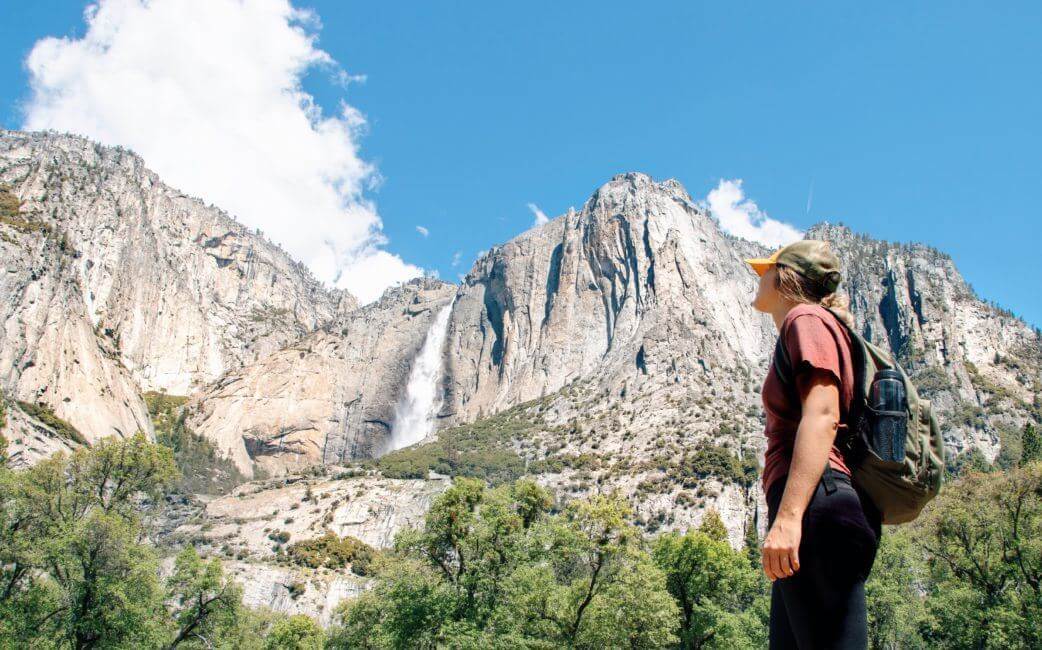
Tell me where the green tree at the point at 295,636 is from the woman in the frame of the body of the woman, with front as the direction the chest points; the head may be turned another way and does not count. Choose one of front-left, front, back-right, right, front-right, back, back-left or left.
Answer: front-right

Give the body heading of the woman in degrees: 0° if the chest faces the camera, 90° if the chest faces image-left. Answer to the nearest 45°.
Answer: approximately 90°

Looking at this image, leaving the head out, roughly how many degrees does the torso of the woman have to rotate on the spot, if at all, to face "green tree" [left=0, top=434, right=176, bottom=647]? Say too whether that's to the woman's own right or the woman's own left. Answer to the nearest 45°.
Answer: approximately 45° to the woman's own right

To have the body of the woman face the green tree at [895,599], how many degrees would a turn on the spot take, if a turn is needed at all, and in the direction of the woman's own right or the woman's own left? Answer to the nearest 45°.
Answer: approximately 90° to the woman's own right

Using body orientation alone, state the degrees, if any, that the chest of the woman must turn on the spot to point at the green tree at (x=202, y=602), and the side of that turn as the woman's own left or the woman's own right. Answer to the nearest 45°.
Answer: approximately 45° to the woman's own right

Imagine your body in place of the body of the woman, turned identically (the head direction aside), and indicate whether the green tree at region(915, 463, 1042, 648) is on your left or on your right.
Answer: on your right
